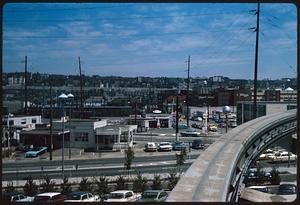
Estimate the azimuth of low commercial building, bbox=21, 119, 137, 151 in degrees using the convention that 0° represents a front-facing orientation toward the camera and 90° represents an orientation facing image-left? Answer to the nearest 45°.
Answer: approximately 315°

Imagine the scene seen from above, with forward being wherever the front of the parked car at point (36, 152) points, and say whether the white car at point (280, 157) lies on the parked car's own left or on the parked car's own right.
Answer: on the parked car's own left
